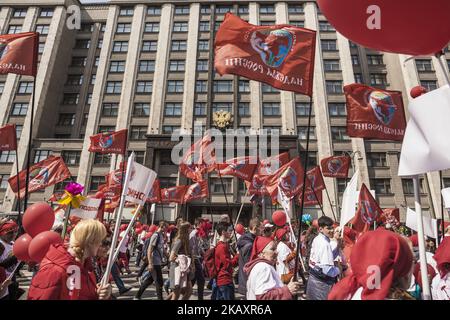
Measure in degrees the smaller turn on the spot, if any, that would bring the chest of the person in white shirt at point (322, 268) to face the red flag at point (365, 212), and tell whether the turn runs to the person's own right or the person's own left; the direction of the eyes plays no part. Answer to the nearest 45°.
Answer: approximately 90° to the person's own left

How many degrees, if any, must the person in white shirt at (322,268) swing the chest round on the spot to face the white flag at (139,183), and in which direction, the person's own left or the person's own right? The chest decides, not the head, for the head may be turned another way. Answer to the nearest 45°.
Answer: approximately 135° to the person's own right

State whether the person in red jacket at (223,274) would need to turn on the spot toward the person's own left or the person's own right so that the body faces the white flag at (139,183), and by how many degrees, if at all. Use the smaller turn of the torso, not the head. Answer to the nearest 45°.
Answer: approximately 135° to the person's own right

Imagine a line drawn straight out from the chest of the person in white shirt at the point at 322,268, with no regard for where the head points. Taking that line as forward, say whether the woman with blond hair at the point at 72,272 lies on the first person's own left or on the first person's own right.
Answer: on the first person's own right

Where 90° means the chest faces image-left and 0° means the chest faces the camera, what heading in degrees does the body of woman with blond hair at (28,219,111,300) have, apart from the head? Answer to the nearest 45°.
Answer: approximately 270°

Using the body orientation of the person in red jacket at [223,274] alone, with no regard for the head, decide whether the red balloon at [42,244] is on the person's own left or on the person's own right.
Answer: on the person's own right
